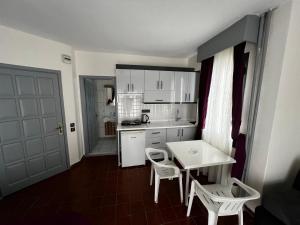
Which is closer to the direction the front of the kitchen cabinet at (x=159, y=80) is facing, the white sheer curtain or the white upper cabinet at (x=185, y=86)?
the white sheer curtain

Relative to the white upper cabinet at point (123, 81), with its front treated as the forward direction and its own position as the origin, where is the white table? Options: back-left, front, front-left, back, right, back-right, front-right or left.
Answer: front-left
